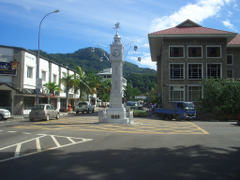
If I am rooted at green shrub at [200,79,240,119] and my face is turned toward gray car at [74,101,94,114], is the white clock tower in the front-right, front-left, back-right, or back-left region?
front-left

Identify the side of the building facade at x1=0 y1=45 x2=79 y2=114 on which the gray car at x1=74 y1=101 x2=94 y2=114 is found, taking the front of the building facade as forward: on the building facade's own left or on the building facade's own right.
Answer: on the building facade's own left

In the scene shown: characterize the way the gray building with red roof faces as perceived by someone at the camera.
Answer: facing the viewer

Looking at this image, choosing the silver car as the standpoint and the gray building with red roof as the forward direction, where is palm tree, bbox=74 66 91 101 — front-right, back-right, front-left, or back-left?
front-left

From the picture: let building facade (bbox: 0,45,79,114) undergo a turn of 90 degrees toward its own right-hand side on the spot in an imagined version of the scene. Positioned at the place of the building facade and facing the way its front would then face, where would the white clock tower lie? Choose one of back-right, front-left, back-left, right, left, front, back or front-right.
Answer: left

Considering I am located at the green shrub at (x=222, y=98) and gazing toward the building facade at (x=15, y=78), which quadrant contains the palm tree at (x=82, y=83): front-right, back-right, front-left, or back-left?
front-right

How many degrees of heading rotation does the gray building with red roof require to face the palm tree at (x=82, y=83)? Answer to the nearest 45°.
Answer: approximately 90° to its right

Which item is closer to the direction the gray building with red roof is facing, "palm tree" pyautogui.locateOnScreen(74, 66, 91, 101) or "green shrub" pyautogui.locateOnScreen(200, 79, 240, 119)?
the green shrub

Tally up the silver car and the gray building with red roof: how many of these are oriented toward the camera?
1

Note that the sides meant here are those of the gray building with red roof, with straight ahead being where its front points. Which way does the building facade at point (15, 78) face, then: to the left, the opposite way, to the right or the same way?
to the left

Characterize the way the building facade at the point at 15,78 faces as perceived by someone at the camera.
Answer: facing the viewer and to the right of the viewer

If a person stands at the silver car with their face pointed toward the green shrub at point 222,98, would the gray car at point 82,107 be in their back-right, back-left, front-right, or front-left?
front-left

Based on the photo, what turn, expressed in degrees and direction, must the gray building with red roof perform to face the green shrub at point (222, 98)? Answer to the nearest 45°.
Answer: approximately 45° to its left

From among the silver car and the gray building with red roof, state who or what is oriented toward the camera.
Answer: the gray building with red roof

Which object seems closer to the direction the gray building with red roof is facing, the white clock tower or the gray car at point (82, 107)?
the white clock tower

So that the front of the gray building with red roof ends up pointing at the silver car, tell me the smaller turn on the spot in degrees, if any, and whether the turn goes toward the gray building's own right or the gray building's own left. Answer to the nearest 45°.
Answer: approximately 45° to the gray building's own right

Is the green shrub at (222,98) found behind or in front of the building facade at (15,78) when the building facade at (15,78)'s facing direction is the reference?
in front

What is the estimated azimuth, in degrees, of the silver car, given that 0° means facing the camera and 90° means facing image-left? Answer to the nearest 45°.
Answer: approximately 225°

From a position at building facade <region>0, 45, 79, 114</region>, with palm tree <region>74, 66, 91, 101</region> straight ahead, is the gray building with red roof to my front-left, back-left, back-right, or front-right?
front-right

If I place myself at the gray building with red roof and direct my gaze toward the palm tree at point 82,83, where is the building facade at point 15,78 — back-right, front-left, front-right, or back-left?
front-left
